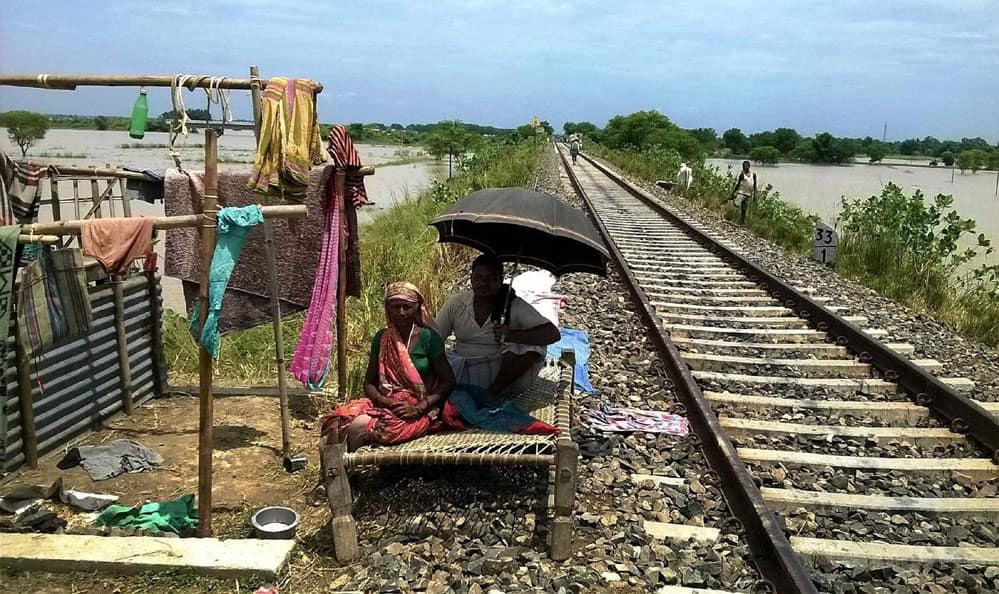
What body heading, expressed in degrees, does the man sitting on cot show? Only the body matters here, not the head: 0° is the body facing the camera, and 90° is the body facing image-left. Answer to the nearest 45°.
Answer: approximately 0°

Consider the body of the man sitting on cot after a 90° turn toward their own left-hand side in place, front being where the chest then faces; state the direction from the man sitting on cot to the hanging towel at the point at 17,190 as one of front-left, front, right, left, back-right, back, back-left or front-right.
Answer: back

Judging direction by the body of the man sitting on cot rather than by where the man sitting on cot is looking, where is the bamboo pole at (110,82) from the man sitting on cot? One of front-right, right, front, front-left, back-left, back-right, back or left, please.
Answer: right

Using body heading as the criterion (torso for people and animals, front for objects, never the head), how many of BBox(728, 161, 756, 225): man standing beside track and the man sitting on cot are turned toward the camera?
2

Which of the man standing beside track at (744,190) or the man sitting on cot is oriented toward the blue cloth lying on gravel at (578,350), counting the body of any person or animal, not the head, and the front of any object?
the man standing beside track

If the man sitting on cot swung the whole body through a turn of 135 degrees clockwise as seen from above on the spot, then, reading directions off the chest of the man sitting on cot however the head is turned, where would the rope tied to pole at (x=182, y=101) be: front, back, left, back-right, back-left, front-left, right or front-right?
front-left
